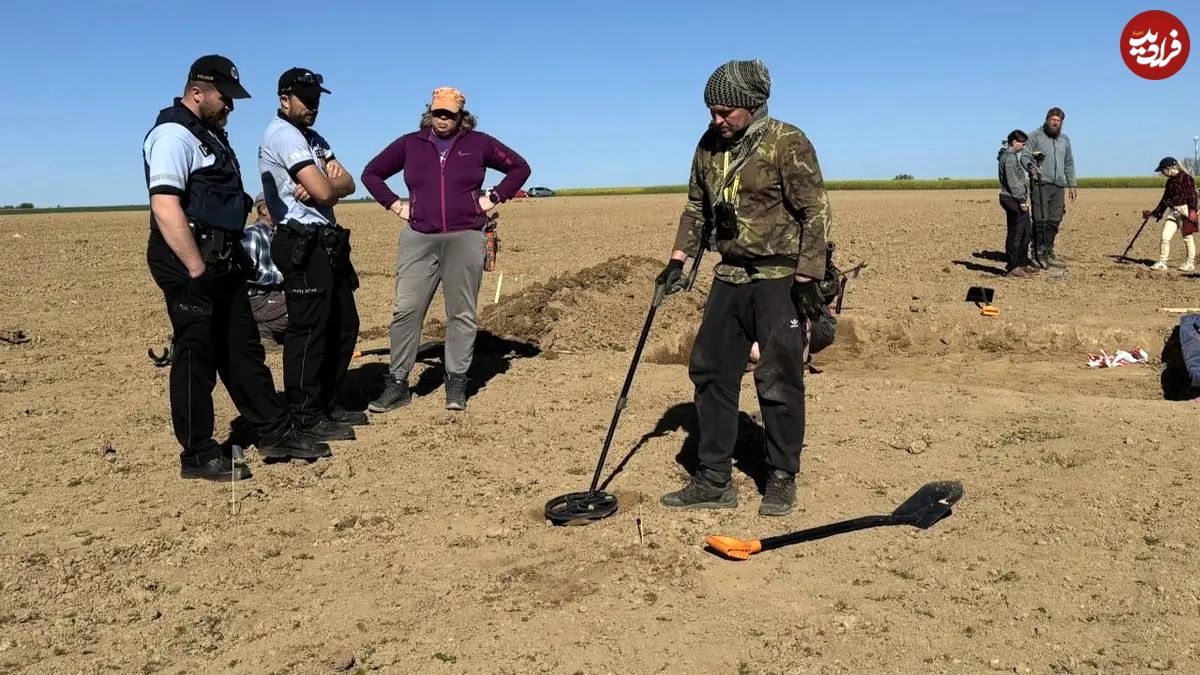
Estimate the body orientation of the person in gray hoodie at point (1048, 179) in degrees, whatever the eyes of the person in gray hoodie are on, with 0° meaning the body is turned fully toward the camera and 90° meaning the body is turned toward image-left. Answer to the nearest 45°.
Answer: approximately 0°

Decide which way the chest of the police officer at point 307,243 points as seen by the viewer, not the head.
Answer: to the viewer's right

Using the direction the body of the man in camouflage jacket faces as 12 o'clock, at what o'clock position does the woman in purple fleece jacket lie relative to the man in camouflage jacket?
The woman in purple fleece jacket is roughly at 3 o'clock from the man in camouflage jacket.

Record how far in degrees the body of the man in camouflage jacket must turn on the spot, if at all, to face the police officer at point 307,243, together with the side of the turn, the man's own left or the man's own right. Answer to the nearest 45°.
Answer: approximately 45° to the man's own right

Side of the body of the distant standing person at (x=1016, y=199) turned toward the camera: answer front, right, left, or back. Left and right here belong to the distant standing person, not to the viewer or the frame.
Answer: right

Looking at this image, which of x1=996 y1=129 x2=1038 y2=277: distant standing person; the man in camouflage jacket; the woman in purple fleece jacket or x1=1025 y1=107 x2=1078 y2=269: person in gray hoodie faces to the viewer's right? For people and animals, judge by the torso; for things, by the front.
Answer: the distant standing person

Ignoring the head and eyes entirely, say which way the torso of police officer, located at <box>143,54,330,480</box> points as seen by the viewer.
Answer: to the viewer's right

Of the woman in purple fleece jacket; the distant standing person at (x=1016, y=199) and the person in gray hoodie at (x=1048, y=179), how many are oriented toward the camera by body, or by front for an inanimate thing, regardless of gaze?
2

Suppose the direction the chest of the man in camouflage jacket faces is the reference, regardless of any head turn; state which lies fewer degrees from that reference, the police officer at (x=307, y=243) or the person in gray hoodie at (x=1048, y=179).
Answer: the police officer
